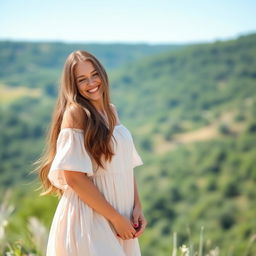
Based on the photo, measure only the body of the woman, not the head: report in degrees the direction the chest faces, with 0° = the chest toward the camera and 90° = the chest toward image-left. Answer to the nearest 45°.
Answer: approximately 315°
